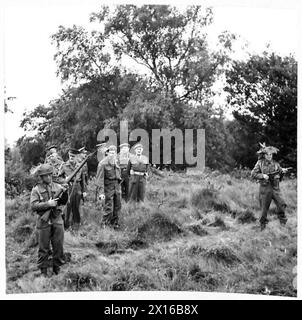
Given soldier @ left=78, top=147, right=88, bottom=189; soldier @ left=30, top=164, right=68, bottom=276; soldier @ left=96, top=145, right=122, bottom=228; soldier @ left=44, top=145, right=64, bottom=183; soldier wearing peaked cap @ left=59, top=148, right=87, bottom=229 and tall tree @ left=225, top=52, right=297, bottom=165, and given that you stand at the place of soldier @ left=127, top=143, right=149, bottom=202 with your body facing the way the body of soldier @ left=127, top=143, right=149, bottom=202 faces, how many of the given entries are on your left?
1

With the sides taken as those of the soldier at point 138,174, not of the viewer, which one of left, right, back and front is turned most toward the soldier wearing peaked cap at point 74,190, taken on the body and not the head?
right

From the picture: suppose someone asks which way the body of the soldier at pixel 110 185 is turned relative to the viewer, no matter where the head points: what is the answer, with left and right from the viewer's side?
facing the viewer and to the right of the viewer

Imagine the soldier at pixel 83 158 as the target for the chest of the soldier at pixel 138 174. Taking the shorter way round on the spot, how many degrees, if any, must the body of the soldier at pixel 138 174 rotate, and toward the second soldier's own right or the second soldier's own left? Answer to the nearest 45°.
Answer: approximately 90° to the second soldier's own right

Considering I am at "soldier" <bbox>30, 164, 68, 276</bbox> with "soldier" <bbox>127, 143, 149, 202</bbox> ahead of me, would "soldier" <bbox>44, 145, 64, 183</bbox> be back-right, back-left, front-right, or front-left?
front-left

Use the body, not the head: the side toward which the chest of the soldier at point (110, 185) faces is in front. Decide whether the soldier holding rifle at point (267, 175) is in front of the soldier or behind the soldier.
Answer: in front

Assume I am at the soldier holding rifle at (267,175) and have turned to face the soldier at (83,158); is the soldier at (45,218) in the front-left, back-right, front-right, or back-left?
front-left

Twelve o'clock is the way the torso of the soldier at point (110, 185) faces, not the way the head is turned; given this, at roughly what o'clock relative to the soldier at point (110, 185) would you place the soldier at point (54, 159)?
the soldier at point (54, 159) is roughly at 4 o'clock from the soldier at point (110, 185).

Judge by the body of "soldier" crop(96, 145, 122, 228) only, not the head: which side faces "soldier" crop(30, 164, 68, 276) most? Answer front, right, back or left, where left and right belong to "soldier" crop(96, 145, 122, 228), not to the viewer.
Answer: right

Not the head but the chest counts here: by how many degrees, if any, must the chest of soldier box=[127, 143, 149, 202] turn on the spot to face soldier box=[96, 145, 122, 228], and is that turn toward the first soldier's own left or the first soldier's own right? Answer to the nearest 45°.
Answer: approximately 45° to the first soldier's own right

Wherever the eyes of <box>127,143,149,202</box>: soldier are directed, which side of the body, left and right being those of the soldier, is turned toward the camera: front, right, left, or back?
front

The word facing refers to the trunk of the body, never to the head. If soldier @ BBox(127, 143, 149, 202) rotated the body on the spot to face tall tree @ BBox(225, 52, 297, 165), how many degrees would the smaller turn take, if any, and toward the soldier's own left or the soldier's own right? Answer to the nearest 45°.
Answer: approximately 90° to the soldier's own left

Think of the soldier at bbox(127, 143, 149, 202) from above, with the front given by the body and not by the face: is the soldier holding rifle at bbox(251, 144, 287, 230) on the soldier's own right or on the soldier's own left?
on the soldier's own left

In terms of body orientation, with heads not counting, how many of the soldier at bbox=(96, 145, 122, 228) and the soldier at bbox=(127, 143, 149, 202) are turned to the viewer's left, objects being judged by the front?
0

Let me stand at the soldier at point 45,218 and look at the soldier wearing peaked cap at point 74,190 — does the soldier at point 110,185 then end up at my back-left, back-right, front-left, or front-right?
front-right

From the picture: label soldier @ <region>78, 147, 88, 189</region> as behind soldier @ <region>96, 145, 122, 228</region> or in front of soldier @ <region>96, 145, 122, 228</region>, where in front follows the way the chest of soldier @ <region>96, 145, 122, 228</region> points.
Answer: behind
